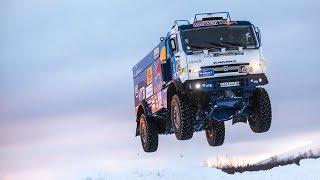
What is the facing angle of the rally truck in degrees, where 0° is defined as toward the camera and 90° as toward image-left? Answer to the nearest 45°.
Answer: approximately 315°
